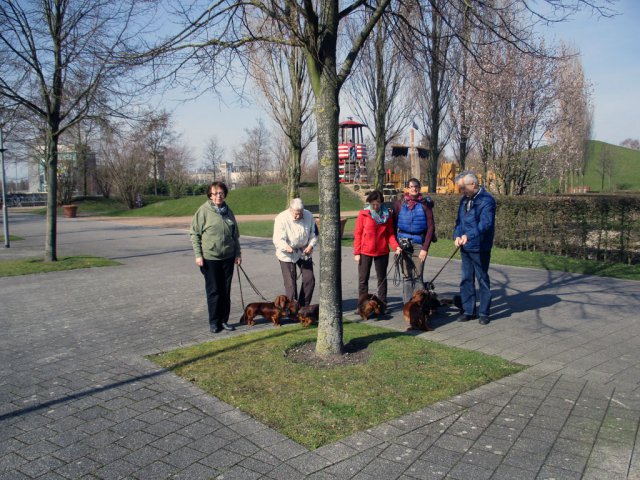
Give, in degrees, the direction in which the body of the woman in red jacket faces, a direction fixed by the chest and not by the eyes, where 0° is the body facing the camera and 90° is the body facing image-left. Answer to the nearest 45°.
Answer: approximately 0°

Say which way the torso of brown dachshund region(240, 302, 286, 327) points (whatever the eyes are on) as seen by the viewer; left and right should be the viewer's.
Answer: facing to the right of the viewer

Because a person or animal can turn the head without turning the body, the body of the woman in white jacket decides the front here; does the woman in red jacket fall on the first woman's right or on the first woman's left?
on the first woman's left

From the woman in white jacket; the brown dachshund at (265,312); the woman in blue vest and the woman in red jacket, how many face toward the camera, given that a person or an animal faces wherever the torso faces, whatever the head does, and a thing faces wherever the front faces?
3

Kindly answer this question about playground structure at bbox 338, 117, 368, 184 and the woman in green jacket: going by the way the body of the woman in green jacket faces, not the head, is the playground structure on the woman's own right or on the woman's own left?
on the woman's own left

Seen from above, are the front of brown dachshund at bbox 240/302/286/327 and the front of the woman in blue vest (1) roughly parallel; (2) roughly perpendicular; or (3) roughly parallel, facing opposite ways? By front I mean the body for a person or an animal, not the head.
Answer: roughly perpendicular

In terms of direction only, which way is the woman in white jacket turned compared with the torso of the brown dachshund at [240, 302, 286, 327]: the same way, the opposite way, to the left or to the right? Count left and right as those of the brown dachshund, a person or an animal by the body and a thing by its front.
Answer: to the right

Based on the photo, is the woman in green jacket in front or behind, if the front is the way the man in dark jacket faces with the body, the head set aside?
in front
